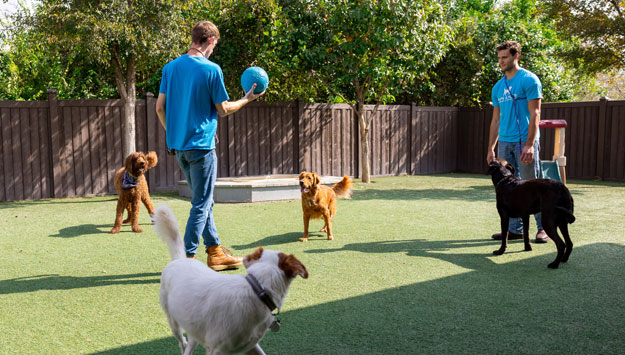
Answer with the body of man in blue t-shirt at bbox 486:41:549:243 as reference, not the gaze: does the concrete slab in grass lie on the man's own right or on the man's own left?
on the man's own right

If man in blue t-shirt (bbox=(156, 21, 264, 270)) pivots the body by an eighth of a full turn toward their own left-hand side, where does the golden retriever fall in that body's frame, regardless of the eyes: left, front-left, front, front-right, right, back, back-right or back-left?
front-right

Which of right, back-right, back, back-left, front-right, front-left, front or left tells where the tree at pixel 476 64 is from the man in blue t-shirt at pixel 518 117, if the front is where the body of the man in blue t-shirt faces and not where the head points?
back-right

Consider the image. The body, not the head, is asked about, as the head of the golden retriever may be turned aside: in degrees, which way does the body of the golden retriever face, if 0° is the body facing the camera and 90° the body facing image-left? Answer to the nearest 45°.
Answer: approximately 45°

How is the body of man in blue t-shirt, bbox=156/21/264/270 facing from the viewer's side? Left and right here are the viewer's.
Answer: facing away from the viewer and to the right of the viewer

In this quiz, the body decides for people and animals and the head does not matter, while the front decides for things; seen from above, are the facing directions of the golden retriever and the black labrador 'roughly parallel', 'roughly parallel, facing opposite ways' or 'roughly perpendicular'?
roughly perpendicular

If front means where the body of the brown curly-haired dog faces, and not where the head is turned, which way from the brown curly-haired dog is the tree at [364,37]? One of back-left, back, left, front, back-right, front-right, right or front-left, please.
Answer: left

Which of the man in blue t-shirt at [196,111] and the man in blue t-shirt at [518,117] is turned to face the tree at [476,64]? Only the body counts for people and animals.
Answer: the man in blue t-shirt at [196,111]

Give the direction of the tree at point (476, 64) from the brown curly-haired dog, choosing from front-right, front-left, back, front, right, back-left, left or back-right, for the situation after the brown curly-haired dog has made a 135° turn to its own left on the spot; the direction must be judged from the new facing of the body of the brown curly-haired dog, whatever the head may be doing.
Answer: front-right

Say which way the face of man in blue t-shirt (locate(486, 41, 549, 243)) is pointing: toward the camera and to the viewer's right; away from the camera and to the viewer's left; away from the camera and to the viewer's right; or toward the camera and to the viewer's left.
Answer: toward the camera and to the viewer's left

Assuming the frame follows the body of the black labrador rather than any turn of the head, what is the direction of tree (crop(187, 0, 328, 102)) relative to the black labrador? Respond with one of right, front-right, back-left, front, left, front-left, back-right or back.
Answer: front

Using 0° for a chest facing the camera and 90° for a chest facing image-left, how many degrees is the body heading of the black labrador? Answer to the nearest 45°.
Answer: approximately 135°

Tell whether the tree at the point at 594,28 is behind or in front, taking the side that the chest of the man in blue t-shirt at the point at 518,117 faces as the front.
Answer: behind

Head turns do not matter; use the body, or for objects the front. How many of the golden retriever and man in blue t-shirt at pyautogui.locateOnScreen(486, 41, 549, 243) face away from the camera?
0

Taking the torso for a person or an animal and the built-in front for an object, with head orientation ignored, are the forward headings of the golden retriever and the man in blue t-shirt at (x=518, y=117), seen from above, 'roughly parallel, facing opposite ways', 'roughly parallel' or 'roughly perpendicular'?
roughly parallel
